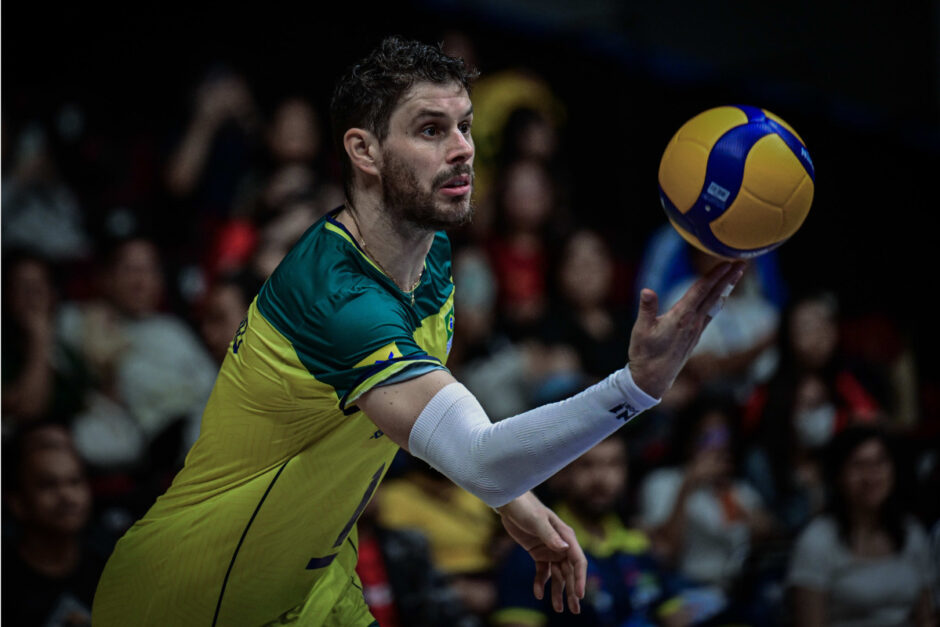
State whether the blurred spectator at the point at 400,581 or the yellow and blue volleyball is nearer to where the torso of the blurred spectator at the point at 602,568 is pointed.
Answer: the yellow and blue volleyball

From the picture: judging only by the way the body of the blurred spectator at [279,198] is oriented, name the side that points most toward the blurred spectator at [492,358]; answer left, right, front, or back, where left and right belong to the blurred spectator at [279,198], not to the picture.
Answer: left

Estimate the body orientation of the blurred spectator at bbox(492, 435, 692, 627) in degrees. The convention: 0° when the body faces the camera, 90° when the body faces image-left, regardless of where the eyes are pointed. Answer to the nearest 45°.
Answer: approximately 0°

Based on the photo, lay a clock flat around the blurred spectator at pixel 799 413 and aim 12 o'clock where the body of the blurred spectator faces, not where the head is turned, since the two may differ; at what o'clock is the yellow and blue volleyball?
The yellow and blue volleyball is roughly at 12 o'clock from the blurred spectator.

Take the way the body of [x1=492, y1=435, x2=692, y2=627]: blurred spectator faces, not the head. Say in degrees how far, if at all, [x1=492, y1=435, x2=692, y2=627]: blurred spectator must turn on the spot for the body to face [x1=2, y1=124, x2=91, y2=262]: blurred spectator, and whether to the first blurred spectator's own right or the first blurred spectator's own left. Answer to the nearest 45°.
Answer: approximately 90° to the first blurred spectator's own right

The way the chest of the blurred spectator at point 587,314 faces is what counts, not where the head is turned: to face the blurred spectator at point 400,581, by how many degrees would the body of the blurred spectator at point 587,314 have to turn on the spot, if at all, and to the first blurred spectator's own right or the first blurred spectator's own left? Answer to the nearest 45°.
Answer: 0° — they already face them

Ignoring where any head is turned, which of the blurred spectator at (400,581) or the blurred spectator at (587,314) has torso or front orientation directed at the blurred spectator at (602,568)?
the blurred spectator at (587,314)

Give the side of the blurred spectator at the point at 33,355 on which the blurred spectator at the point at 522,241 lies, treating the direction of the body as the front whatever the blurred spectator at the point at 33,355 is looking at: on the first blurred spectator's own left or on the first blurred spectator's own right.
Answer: on the first blurred spectator's own left

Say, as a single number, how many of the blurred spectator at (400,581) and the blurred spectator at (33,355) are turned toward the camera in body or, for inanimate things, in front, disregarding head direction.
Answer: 2
